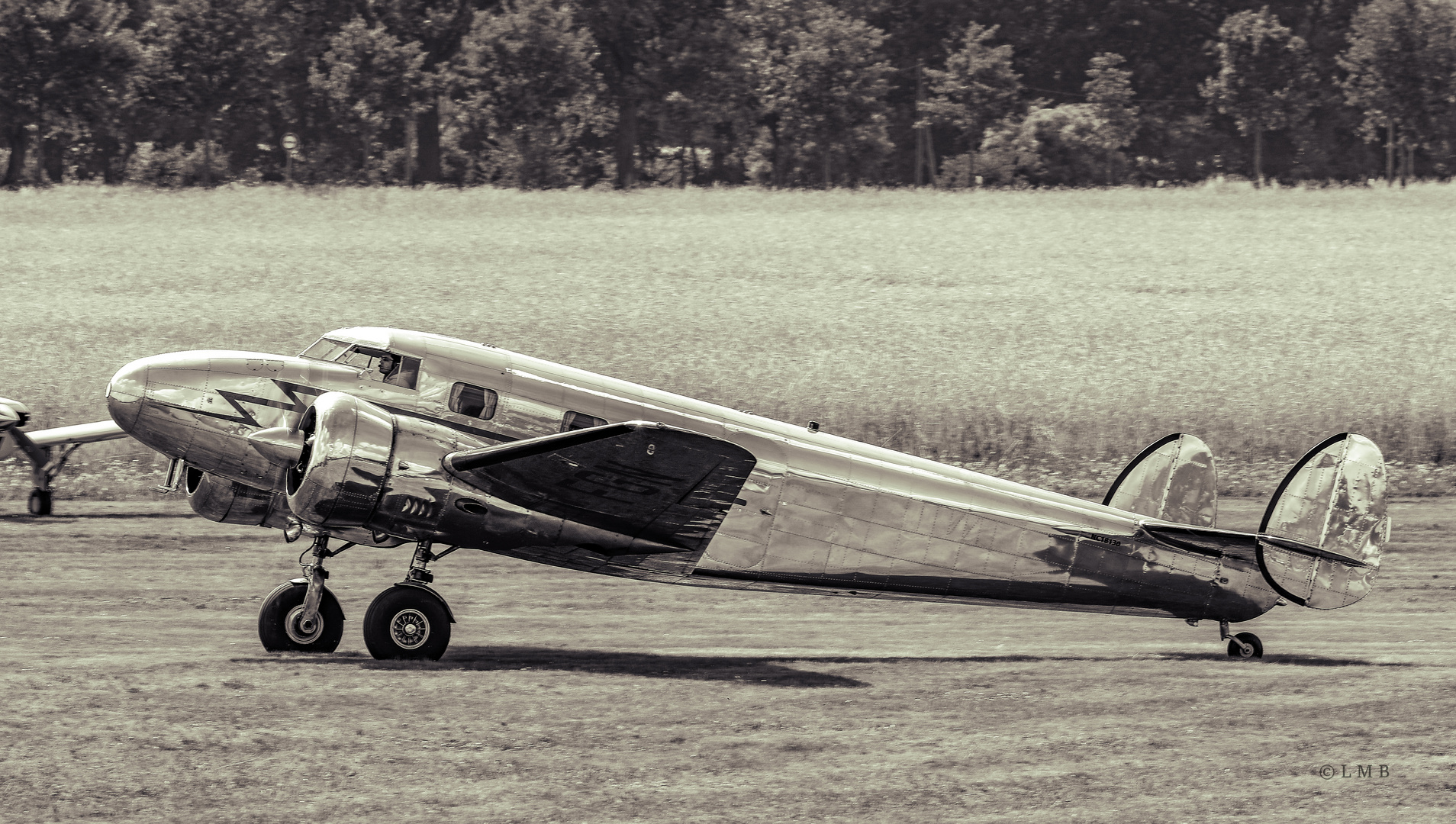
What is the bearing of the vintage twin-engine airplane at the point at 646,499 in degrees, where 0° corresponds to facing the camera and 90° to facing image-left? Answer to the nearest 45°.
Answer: approximately 90°
